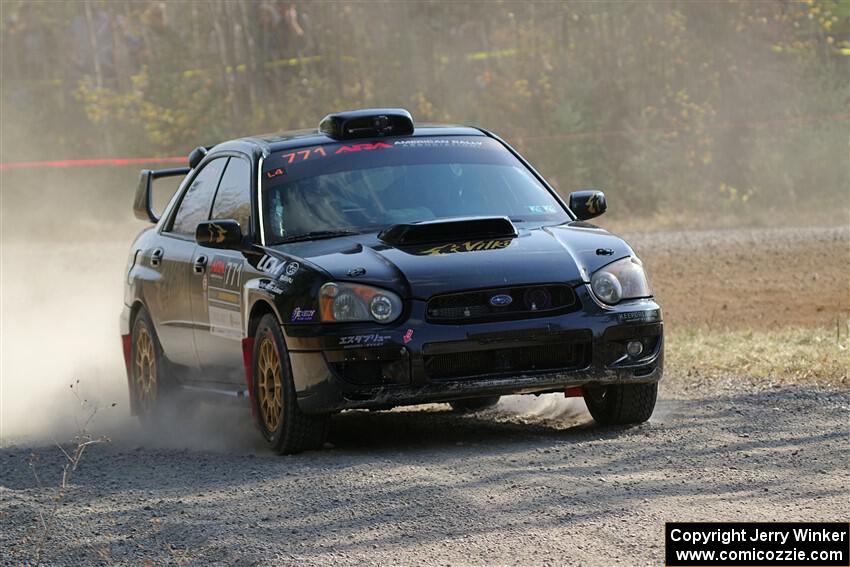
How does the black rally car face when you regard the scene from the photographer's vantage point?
facing the viewer and to the right of the viewer
